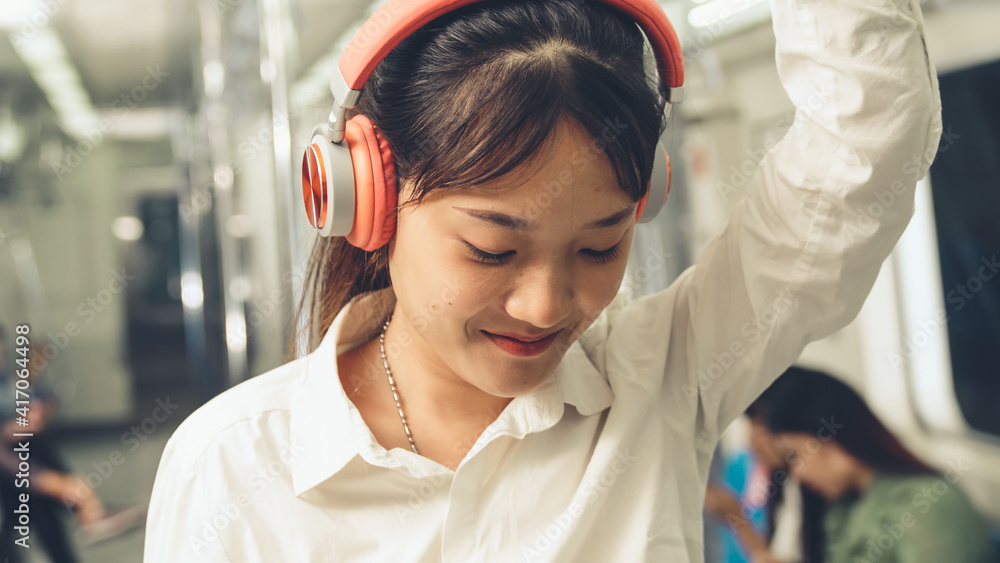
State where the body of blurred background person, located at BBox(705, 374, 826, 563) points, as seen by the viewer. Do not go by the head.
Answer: to the viewer's left

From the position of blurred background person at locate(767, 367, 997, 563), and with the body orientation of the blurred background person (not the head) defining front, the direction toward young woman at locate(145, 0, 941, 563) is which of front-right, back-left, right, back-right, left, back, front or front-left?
left

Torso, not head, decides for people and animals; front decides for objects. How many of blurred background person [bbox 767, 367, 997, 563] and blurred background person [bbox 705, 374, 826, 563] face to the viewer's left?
2

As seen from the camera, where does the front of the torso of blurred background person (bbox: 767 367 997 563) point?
to the viewer's left

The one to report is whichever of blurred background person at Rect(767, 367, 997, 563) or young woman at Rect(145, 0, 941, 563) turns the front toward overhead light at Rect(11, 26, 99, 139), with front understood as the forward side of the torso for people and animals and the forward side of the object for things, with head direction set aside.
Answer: the blurred background person

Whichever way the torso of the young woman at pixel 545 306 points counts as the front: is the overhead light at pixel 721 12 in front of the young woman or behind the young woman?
behind

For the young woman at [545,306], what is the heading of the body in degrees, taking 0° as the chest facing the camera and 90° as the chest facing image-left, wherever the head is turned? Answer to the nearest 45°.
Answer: approximately 0°

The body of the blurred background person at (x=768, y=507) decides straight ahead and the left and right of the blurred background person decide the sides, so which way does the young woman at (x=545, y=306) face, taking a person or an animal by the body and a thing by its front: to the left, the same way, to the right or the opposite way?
to the left

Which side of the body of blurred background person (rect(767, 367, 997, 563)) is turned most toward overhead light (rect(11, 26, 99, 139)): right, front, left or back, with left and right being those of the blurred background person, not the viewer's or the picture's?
front

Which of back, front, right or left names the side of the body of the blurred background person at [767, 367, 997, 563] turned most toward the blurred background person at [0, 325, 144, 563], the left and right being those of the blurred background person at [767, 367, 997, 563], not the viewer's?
front
